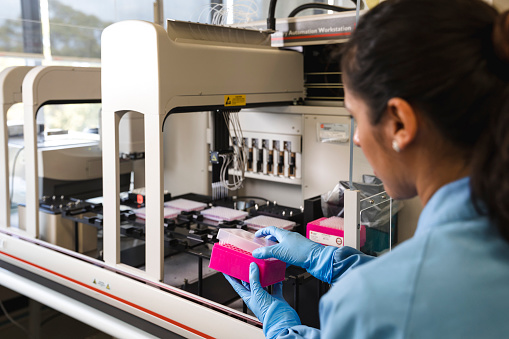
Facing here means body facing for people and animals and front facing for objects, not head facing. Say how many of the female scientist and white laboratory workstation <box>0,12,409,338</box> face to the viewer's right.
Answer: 0

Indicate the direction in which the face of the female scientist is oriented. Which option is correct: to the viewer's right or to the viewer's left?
to the viewer's left

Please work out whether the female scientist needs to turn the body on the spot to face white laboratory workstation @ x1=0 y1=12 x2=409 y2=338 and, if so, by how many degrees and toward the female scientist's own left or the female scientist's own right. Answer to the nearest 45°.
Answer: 0° — they already face it

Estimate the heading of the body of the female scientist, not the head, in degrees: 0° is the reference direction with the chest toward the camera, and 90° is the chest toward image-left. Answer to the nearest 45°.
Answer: approximately 135°

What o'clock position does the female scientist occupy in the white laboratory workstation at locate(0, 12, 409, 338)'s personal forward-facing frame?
The female scientist is roughly at 10 o'clock from the white laboratory workstation.
